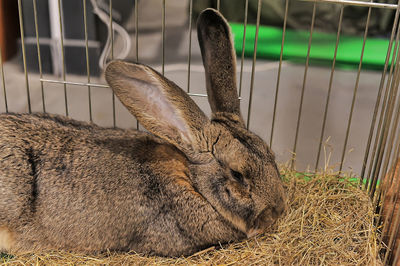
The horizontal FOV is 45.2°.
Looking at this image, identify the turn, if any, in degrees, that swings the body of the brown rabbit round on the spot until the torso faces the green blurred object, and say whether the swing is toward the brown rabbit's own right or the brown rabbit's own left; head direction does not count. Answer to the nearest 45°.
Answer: approximately 45° to the brown rabbit's own left

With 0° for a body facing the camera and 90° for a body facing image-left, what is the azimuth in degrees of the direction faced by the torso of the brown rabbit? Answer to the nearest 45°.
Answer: approximately 270°
